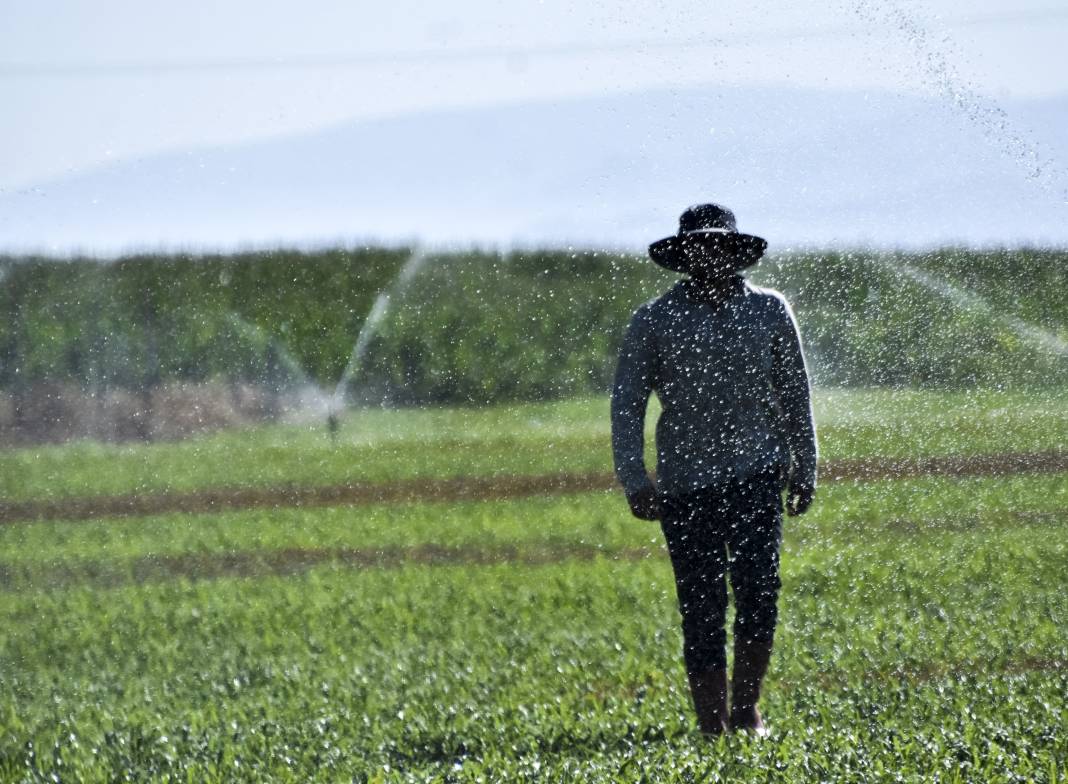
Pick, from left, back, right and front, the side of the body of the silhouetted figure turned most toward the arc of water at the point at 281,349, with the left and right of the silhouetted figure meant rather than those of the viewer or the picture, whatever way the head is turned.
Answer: back

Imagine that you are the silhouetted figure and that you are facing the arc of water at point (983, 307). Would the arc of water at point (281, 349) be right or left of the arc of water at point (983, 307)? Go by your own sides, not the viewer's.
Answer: left

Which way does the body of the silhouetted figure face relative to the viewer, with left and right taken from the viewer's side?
facing the viewer

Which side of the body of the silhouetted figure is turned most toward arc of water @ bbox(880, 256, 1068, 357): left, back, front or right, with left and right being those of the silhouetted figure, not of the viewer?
back
